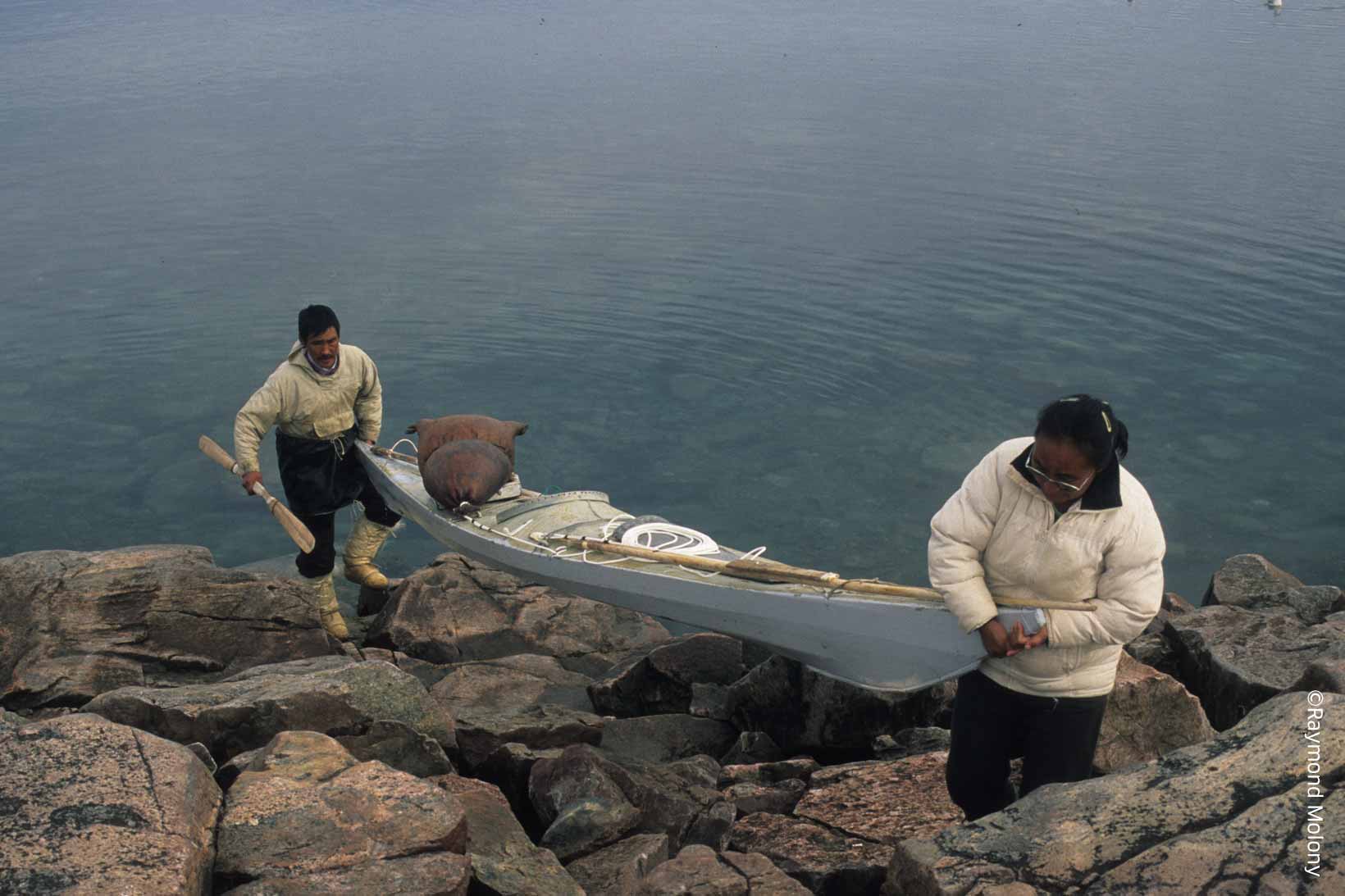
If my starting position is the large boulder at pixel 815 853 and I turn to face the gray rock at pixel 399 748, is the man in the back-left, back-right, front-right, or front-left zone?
front-right

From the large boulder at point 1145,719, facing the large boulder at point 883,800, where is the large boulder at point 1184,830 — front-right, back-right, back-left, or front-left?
front-left

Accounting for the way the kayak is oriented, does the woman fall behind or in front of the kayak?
in front

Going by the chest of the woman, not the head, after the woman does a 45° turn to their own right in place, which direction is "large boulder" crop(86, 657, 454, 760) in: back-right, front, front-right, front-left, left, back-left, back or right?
front-right

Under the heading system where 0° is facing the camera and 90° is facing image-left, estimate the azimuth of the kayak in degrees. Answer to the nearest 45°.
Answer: approximately 315°

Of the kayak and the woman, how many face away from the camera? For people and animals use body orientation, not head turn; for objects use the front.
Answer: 0

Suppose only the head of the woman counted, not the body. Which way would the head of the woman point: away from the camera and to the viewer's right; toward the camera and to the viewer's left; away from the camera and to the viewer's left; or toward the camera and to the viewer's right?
toward the camera and to the viewer's left

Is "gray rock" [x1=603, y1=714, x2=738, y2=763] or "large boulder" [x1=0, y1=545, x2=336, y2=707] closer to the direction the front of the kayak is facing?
the gray rock

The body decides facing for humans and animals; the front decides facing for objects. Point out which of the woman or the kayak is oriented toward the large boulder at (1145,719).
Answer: the kayak

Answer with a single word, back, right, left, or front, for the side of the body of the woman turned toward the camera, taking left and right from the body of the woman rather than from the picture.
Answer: front

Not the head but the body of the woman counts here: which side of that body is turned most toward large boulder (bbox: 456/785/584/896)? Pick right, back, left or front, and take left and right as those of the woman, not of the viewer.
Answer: right

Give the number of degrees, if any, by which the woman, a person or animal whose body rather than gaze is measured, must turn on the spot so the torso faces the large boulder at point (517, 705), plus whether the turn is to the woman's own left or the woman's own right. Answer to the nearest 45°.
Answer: approximately 135° to the woman's own right
